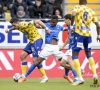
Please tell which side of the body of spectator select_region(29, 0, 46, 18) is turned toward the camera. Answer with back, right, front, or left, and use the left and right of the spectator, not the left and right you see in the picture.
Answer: front

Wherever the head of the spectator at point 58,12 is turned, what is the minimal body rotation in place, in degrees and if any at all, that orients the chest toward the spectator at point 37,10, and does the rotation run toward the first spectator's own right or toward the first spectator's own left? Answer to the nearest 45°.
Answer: approximately 45° to the first spectator's own right

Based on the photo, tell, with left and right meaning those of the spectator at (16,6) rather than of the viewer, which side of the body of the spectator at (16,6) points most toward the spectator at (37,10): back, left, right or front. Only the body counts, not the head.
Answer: left

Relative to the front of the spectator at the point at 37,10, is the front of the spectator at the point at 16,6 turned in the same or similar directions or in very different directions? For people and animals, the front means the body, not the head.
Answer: same or similar directions

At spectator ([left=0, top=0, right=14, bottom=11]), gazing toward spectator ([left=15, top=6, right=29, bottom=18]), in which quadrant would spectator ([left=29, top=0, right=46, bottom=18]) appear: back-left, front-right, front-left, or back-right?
front-left

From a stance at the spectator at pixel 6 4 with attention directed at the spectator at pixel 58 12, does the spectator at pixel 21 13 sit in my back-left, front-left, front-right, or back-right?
front-right

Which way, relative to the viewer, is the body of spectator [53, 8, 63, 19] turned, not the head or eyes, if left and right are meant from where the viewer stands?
facing the viewer and to the left of the viewer

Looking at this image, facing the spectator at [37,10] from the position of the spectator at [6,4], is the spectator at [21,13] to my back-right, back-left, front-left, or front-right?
front-right

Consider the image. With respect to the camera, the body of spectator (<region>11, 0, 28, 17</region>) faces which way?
toward the camera

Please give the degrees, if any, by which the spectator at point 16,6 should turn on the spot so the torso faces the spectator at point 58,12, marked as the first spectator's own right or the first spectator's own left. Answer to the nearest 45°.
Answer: approximately 90° to the first spectator's own left

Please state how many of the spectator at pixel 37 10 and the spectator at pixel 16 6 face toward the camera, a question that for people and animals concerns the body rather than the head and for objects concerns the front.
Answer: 2
